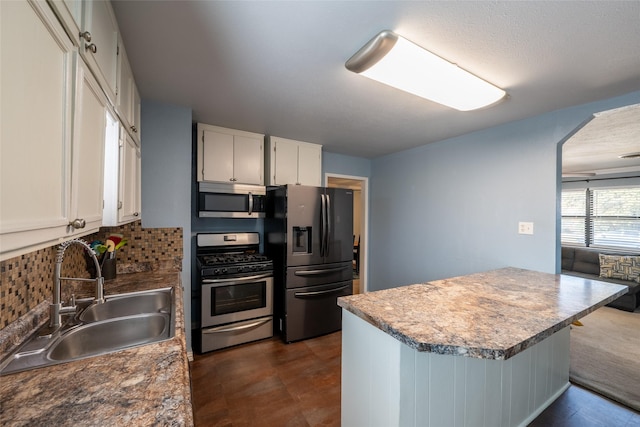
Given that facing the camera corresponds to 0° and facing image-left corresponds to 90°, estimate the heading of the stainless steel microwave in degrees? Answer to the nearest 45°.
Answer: approximately 0°

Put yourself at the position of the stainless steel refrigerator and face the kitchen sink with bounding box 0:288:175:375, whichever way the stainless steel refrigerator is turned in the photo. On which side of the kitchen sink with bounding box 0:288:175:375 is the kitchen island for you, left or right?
left

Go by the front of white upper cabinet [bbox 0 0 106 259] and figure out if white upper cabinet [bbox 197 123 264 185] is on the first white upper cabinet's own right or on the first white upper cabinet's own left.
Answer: on the first white upper cabinet's own left

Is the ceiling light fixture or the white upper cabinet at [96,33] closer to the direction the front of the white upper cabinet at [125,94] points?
the ceiling light fixture

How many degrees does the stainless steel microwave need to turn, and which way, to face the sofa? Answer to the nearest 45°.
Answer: approximately 90° to its left

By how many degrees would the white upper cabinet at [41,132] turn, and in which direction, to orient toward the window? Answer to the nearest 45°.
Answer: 0° — it already faces it

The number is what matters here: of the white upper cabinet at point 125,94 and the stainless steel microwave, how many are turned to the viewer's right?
1

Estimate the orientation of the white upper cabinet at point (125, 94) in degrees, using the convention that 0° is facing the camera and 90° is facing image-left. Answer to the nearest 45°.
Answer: approximately 270°

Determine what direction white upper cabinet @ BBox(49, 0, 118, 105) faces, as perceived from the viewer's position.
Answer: facing to the right of the viewer

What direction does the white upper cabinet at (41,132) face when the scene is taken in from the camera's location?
facing to the right of the viewer

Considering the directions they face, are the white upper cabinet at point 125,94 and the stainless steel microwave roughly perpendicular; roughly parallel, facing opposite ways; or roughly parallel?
roughly perpendicular
